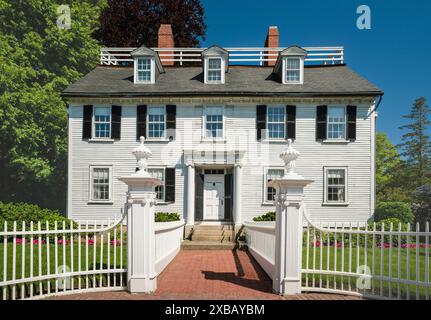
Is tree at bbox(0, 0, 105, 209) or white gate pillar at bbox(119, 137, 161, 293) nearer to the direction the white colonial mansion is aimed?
the white gate pillar

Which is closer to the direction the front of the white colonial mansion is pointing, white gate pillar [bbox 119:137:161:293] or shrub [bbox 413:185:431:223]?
the white gate pillar

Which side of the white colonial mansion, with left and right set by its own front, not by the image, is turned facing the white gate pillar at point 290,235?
front

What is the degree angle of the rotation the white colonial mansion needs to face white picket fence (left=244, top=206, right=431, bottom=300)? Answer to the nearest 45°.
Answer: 0° — it already faces it

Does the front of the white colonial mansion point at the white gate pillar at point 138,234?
yes

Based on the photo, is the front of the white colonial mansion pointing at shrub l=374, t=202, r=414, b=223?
no

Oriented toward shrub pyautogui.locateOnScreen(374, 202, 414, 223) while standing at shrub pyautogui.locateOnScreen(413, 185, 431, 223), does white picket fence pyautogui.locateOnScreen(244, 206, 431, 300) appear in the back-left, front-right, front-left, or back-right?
front-left

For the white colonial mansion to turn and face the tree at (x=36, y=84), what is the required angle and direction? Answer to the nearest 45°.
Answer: approximately 135° to its right

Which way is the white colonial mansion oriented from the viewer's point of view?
toward the camera
